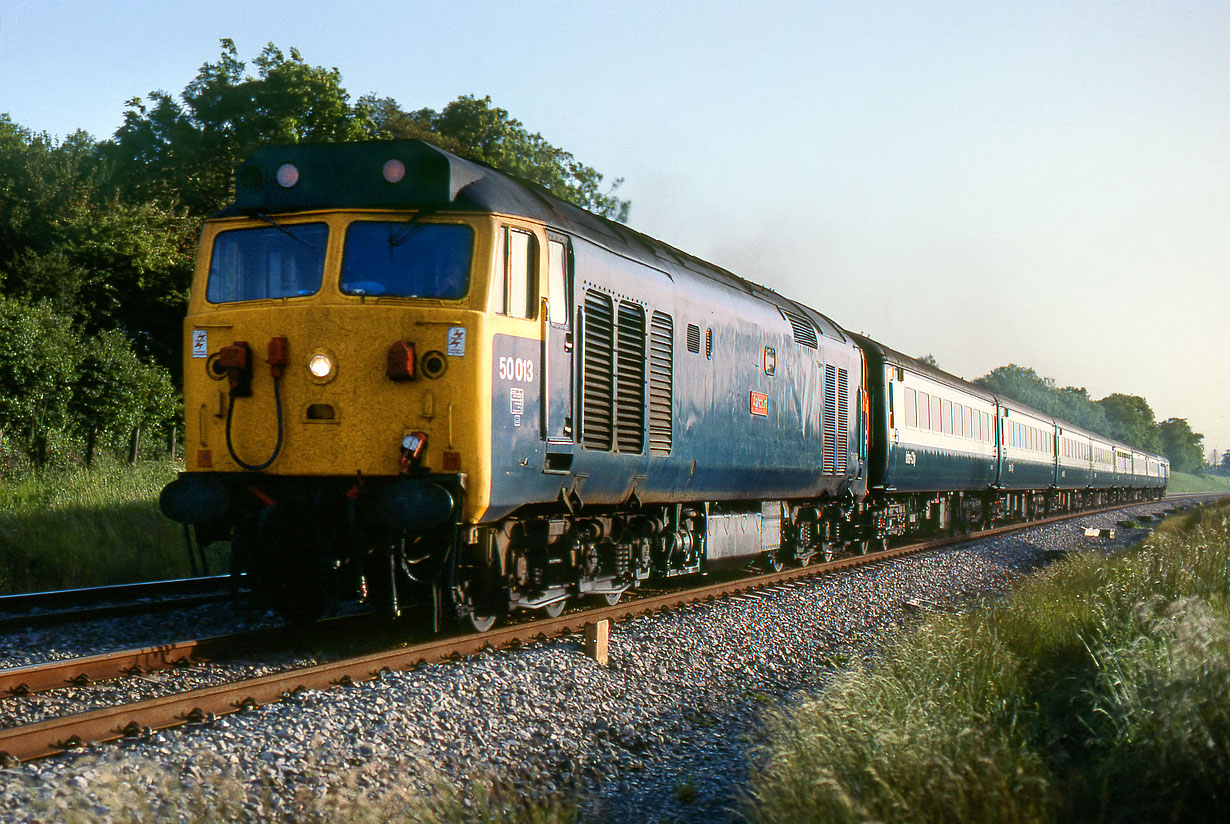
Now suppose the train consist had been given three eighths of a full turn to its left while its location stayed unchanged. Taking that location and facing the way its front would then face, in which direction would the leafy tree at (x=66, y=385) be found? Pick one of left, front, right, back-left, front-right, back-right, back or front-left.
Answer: back-left

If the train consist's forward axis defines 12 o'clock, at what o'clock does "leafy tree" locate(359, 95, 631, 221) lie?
The leafy tree is roughly at 4 o'clock from the train consist.

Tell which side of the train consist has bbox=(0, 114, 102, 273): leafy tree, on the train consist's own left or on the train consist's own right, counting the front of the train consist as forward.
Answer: on the train consist's own right

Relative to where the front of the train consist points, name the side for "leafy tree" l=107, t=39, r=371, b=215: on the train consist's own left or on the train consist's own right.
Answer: on the train consist's own right

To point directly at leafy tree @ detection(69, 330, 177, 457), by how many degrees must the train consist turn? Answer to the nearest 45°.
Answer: approximately 90° to its right

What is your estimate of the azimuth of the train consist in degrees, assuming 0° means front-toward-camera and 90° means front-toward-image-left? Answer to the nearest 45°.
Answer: approximately 45°
